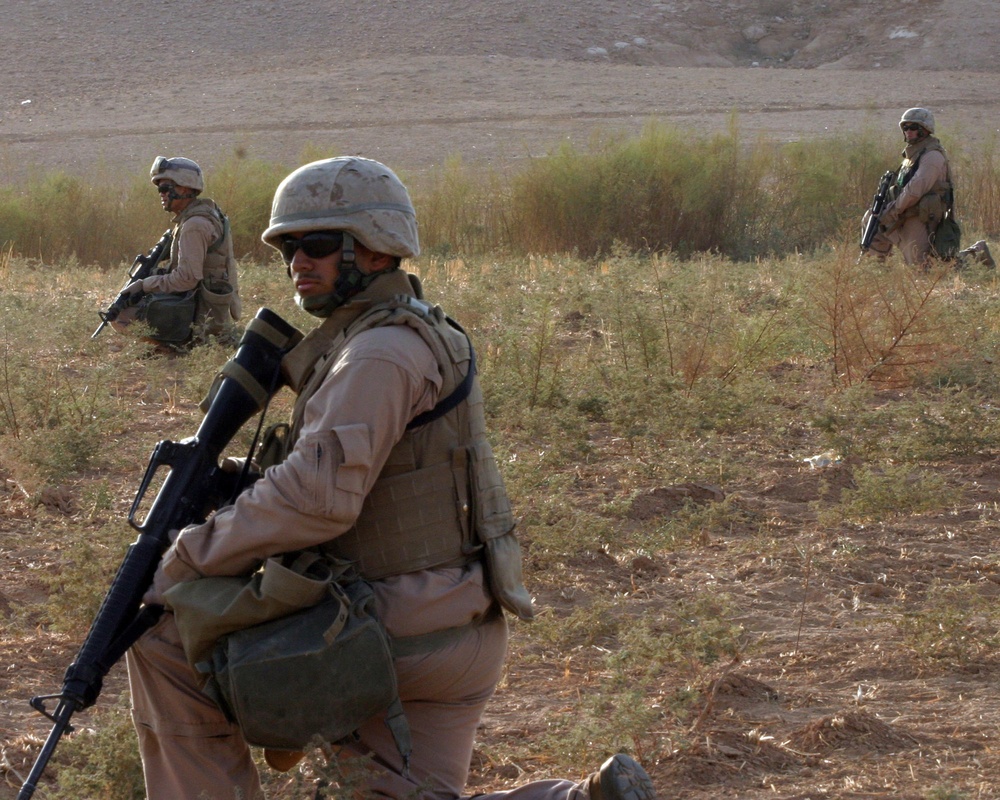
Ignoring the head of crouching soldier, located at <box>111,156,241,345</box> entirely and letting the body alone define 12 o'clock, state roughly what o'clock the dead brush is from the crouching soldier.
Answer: The dead brush is roughly at 7 o'clock from the crouching soldier.

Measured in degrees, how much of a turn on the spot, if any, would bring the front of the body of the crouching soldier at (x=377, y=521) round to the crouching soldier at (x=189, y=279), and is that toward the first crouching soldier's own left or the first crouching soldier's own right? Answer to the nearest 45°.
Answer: approximately 90° to the first crouching soldier's own right

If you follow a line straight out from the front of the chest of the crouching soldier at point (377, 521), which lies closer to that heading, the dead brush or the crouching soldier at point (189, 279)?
the crouching soldier

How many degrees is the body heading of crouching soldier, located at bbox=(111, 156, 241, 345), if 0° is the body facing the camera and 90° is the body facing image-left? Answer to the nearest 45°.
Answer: approximately 90°

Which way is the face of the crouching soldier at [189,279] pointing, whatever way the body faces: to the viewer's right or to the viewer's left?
to the viewer's left

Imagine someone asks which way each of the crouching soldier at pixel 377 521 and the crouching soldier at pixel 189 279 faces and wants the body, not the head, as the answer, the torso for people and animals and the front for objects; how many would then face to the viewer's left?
2

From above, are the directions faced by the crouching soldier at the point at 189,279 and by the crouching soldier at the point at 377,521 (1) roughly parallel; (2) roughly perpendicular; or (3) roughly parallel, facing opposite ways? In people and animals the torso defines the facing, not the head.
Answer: roughly parallel

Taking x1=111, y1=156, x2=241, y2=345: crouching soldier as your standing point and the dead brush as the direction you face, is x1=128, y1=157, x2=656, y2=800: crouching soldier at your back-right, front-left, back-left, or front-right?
front-right

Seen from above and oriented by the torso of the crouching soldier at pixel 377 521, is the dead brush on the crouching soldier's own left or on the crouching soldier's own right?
on the crouching soldier's own right

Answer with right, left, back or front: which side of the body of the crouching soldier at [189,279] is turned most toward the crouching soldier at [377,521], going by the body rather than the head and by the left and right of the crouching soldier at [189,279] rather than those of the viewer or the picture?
left

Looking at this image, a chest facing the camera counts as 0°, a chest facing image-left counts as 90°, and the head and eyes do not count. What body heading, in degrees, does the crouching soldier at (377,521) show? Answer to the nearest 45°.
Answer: approximately 90°
